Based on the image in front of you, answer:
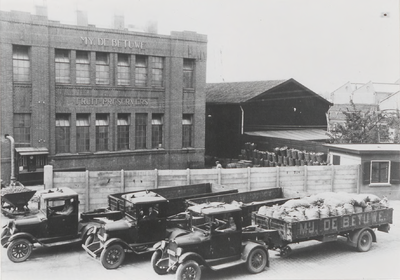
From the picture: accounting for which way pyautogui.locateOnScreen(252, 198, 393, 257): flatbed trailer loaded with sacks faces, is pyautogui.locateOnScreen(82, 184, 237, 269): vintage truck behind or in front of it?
in front

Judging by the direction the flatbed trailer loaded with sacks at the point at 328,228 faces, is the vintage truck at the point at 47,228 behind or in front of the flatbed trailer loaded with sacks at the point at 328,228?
in front

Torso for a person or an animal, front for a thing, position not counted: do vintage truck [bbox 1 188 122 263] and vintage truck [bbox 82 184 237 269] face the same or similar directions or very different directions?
same or similar directions

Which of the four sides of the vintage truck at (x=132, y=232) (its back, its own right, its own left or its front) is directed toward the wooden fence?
back

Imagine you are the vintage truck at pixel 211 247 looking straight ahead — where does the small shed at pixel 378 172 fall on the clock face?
The small shed is roughly at 6 o'clock from the vintage truck.

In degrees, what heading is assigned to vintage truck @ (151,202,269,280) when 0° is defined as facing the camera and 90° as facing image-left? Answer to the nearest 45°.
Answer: approximately 45°

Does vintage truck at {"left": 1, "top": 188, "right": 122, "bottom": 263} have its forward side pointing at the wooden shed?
no

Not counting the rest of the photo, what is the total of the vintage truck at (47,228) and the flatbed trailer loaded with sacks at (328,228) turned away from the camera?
0

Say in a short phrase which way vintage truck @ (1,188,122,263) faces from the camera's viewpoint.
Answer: facing the viewer and to the left of the viewer

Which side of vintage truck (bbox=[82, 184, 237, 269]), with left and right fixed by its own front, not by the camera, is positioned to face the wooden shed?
back

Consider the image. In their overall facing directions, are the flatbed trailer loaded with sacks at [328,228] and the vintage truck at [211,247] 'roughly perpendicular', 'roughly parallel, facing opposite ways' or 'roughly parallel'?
roughly parallel

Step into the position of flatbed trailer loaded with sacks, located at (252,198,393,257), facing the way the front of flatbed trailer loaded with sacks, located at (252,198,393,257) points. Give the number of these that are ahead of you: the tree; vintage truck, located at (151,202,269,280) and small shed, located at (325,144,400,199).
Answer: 1

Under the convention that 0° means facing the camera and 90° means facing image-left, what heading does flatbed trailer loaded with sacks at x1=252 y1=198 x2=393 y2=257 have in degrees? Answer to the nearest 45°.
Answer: approximately 45°

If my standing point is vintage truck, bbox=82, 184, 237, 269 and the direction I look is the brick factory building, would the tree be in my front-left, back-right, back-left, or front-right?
front-right
